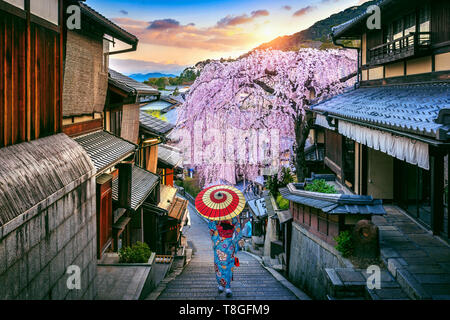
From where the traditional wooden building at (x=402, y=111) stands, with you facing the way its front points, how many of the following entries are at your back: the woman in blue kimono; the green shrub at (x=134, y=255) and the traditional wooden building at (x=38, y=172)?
0

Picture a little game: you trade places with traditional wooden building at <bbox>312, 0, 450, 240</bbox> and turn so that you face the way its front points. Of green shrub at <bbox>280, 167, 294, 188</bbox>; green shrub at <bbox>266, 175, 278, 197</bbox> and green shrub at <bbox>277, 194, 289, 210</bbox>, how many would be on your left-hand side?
0

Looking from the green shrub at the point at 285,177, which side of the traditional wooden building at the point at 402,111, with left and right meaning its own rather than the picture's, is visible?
right

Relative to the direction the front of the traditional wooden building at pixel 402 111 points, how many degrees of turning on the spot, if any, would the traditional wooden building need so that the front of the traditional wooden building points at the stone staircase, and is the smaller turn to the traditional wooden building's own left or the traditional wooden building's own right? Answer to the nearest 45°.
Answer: approximately 45° to the traditional wooden building's own left

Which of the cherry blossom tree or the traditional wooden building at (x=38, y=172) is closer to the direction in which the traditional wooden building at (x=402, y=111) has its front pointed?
the traditional wooden building

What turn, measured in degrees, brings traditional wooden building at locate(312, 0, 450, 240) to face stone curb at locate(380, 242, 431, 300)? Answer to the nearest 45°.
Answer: approximately 45° to its left

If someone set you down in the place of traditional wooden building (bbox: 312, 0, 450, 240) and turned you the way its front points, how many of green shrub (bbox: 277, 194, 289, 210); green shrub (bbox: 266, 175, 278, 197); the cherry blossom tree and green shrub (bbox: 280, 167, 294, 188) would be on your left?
0

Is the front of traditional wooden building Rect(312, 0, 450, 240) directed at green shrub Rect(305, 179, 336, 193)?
no

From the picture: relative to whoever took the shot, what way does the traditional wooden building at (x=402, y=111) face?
facing the viewer and to the left of the viewer

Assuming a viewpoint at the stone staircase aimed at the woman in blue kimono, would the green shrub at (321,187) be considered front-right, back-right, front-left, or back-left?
front-right

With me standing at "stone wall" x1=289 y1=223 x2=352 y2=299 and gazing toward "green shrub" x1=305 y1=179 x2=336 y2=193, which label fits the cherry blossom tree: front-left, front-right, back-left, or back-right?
front-left

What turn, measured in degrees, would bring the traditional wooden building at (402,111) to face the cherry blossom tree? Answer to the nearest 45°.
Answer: approximately 90° to its right

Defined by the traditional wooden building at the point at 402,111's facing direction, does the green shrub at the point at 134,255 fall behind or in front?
in front
